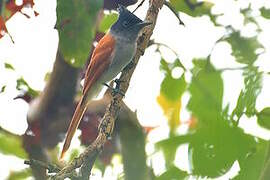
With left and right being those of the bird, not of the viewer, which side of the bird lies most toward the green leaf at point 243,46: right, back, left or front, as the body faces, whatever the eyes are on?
front

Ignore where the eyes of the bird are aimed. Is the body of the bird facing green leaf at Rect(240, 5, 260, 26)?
yes

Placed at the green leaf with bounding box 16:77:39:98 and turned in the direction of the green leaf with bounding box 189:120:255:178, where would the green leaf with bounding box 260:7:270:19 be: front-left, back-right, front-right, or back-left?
front-left

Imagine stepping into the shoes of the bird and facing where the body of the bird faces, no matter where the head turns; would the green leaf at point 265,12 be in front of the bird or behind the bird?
in front

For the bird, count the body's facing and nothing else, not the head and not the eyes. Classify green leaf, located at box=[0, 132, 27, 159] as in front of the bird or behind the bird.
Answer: behind

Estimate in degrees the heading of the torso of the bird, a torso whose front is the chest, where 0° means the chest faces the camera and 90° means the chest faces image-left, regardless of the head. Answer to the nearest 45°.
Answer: approximately 270°

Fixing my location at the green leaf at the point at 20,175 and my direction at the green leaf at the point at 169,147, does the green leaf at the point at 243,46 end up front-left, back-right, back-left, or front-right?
front-left
